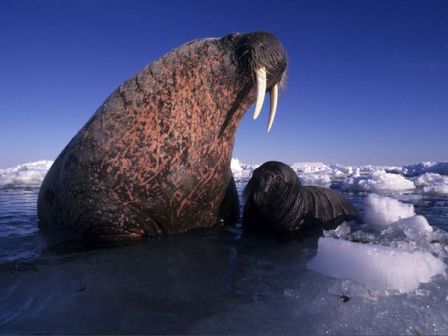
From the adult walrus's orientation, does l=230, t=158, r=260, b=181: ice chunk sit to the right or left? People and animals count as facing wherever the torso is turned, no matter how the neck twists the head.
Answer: on its left

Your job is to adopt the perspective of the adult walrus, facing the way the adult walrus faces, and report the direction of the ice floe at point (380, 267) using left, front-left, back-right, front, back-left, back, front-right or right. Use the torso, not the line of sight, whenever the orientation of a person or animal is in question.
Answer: front-right

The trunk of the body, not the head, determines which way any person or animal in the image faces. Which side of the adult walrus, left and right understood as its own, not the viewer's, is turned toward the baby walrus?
front

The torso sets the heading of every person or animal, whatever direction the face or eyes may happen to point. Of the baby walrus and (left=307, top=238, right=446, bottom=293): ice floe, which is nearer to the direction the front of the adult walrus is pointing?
the baby walrus

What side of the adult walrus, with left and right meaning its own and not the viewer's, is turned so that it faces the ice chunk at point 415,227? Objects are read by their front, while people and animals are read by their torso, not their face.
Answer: front

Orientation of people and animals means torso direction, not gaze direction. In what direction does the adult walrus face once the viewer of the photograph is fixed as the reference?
facing to the right of the viewer

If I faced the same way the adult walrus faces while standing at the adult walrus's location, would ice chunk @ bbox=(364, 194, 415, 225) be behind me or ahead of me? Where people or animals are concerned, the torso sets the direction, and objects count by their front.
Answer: ahead

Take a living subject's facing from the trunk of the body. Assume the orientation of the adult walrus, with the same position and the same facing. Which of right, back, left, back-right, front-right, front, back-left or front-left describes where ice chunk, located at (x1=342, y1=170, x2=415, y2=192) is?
front-left

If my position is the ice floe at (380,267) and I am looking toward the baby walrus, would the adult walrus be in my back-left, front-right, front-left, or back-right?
front-left

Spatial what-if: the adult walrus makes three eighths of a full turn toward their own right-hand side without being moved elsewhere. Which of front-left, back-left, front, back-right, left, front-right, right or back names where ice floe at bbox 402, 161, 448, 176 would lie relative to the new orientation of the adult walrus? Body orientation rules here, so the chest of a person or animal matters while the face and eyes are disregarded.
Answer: back
